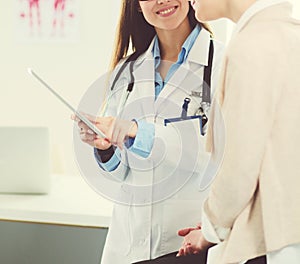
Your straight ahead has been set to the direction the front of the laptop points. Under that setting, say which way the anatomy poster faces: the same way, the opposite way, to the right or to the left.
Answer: the opposite way

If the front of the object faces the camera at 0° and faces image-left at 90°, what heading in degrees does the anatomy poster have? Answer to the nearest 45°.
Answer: approximately 0°

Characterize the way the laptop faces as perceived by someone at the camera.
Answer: facing away from the viewer

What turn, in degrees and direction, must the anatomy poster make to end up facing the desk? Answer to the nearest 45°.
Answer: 0° — it already faces it

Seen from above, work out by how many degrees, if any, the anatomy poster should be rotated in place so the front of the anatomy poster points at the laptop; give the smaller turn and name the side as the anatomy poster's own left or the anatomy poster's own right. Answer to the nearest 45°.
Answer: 0° — it already faces it
